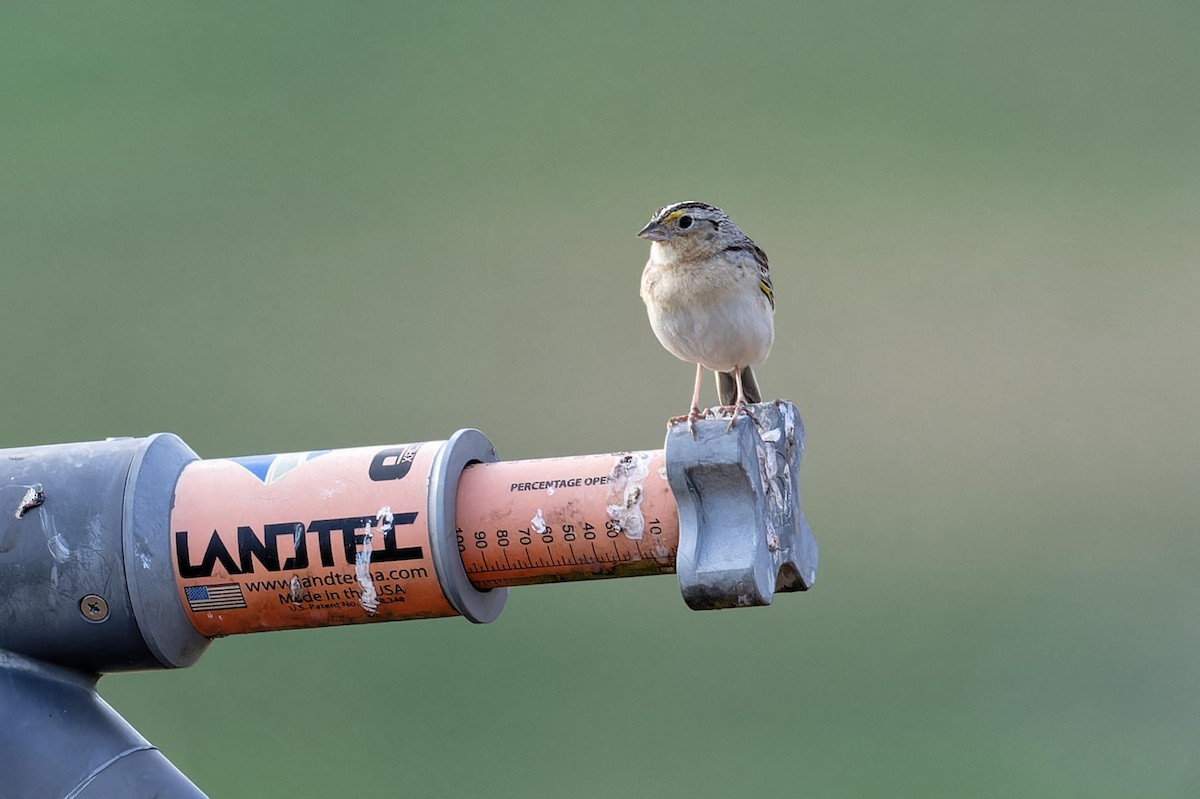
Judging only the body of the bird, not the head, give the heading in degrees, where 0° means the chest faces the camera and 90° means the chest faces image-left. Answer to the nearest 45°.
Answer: approximately 45°
